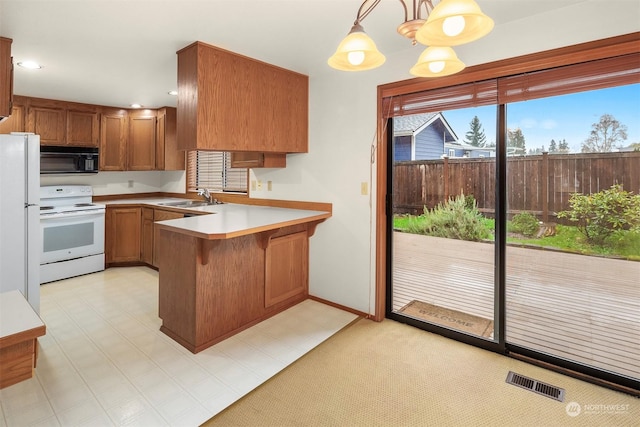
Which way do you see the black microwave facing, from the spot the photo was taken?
facing the viewer

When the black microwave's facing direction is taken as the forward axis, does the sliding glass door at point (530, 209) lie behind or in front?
in front

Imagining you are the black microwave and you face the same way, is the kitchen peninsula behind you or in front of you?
in front

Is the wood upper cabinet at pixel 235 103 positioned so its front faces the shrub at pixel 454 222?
no
